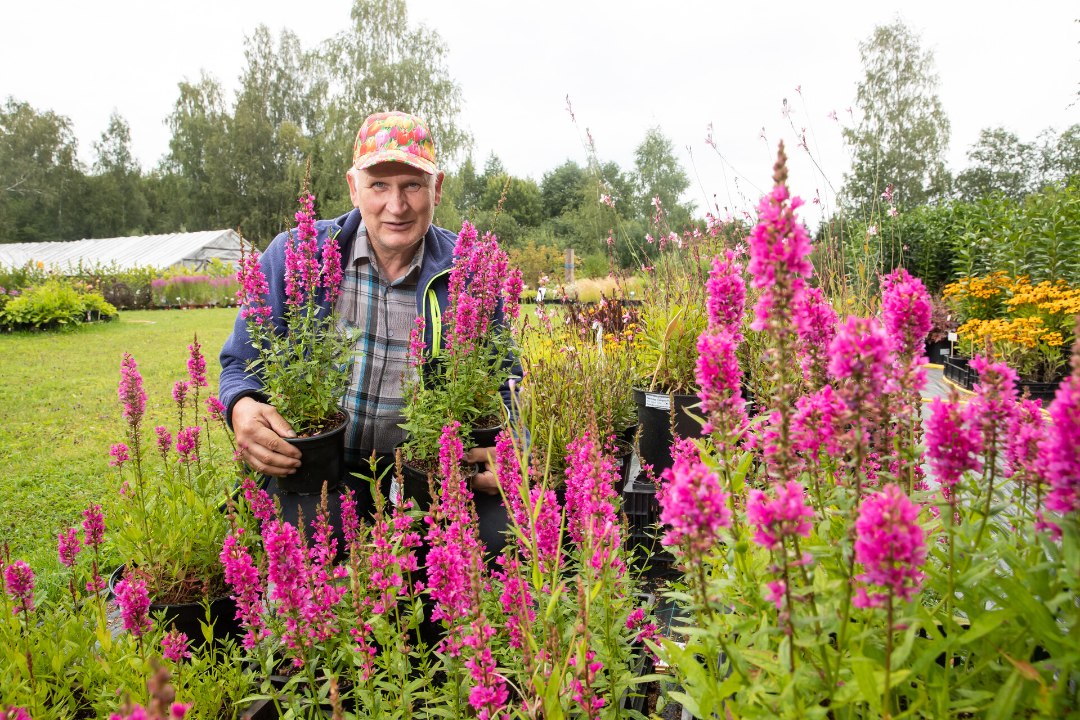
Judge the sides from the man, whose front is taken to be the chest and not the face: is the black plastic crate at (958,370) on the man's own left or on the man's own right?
on the man's own left

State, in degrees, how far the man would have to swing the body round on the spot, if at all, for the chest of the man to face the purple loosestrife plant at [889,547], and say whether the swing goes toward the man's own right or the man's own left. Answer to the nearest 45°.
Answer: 0° — they already face it

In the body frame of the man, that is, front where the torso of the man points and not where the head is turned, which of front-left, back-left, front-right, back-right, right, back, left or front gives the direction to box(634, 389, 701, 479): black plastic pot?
left

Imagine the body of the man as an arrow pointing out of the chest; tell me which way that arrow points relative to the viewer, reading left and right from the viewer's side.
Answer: facing the viewer

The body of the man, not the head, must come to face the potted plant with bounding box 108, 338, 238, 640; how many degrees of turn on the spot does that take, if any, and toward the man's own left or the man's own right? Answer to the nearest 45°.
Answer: approximately 45° to the man's own right

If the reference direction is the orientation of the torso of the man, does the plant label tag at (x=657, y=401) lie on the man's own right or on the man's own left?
on the man's own left
